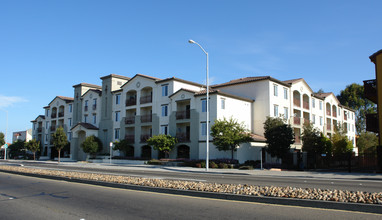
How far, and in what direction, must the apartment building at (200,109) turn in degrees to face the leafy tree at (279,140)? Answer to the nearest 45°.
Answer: approximately 90° to its left

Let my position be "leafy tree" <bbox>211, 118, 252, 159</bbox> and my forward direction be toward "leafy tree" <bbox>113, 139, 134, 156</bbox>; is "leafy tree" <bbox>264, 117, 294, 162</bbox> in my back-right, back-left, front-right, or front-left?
back-right

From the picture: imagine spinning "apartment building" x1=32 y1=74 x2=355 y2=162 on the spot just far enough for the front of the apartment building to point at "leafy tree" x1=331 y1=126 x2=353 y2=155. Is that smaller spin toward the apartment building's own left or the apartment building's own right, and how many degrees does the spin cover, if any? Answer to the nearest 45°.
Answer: approximately 135° to the apartment building's own left

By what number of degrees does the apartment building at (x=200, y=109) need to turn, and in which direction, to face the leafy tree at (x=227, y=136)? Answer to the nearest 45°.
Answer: approximately 45° to its left

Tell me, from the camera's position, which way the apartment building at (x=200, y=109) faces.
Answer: facing the viewer and to the left of the viewer
